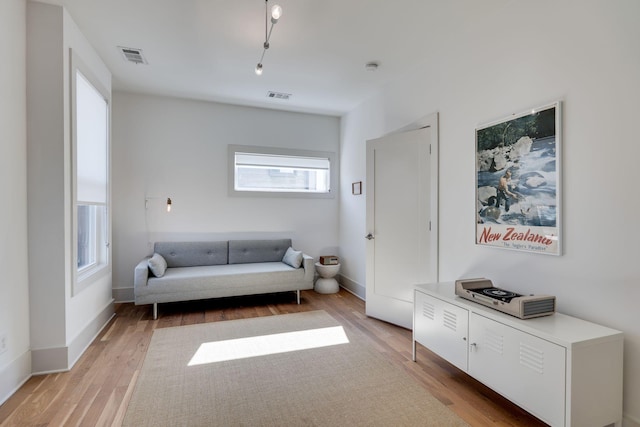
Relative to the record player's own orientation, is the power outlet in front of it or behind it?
in front

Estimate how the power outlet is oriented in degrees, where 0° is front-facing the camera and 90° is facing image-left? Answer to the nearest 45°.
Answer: approximately 315°

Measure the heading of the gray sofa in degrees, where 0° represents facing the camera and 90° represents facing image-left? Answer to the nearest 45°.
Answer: approximately 0°

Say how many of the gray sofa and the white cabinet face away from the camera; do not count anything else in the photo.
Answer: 0

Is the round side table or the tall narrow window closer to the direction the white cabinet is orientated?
the tall narrow window

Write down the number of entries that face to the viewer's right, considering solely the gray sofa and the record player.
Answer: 0

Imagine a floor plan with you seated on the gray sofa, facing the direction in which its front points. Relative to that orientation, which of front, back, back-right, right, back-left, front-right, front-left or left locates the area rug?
front

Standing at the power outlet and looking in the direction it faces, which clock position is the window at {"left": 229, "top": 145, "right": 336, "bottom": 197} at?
The window is roughly at 10 o'clock from the power outlet.

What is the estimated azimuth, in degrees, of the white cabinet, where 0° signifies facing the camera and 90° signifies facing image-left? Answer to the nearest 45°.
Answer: approximately 45°

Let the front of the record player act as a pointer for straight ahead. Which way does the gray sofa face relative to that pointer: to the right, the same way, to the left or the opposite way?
to the left

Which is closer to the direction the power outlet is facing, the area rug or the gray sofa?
the area rug

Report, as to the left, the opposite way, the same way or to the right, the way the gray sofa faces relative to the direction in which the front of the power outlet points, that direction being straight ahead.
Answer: to the right

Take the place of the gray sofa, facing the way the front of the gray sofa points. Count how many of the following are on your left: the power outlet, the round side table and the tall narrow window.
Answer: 1

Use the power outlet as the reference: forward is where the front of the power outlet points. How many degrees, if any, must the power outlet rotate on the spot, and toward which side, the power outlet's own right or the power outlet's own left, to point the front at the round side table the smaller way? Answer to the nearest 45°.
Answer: approximately 45° to the power outlet's own left

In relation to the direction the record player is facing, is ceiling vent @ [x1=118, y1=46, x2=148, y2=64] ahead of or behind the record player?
ahead

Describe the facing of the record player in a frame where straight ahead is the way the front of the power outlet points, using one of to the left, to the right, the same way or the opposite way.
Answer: the opposite way
